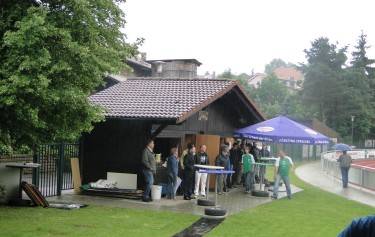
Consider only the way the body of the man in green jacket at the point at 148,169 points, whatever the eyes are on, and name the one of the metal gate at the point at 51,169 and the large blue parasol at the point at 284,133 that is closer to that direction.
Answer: the large blue parasol

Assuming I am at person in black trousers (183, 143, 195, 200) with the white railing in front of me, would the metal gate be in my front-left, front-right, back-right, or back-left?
back-left

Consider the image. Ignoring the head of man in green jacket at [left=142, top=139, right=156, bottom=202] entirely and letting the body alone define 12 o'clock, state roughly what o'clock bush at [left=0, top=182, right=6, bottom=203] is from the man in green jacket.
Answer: The bush is roughly at 5 o'clock from the man in green jacket.

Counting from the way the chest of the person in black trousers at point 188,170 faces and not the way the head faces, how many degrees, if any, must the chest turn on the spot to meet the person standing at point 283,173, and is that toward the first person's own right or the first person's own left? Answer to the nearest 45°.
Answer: approximately 45° to the first person's own left

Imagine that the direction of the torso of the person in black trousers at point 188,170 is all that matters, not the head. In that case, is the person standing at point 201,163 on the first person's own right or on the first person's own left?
on the first person's own left

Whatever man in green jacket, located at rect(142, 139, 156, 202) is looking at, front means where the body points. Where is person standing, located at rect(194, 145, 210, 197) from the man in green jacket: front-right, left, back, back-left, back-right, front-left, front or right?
front-left

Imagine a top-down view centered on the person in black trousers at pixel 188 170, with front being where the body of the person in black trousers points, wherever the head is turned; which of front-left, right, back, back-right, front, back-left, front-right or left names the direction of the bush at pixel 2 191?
back-right

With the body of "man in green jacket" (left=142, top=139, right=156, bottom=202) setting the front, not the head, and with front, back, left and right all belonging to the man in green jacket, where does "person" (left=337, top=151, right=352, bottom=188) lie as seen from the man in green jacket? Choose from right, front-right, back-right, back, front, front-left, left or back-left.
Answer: front-left

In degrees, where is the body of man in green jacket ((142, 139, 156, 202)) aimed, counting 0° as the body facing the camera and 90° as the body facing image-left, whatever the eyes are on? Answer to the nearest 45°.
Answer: approximately 270°

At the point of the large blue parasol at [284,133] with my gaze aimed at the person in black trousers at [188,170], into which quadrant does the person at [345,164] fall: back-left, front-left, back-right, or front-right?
back-right
